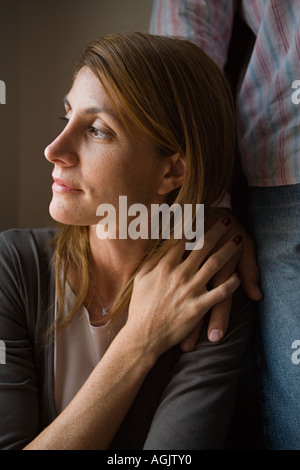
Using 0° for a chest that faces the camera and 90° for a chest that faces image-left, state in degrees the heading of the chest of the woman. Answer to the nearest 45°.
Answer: approximately 45°

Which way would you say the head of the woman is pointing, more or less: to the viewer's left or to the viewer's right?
to the viewer's left
